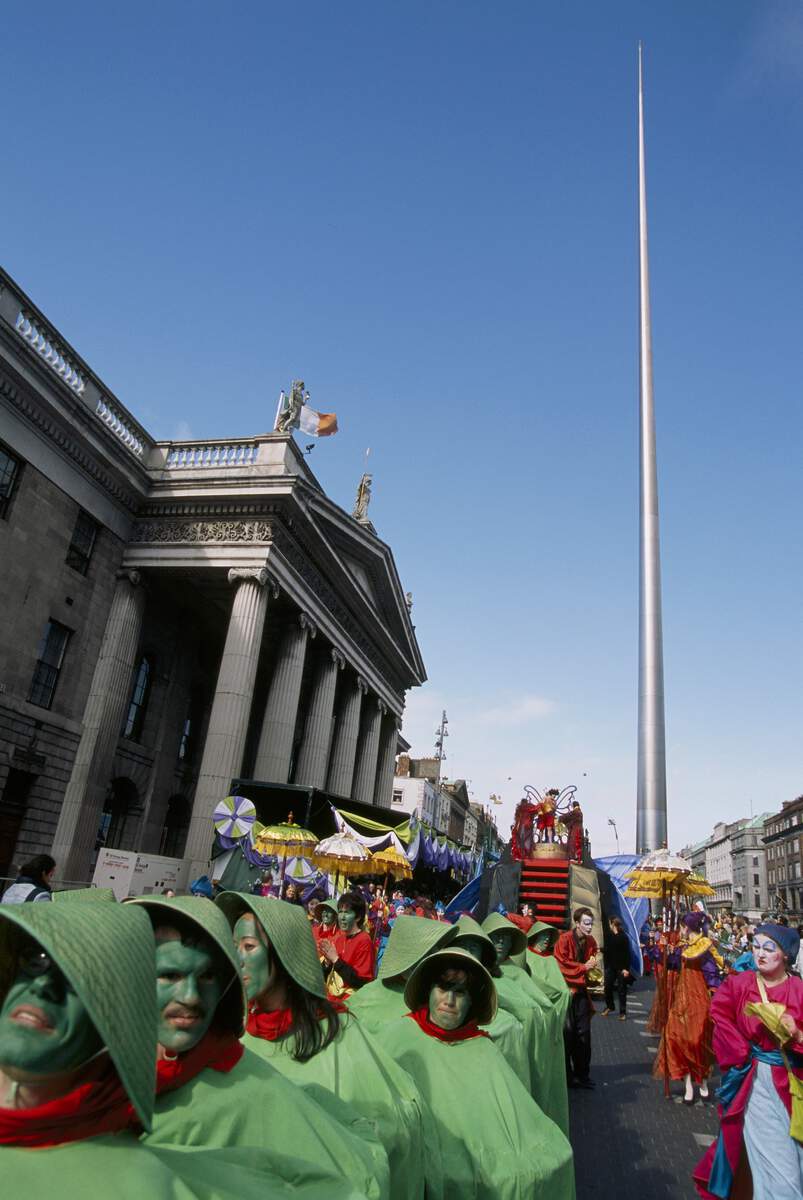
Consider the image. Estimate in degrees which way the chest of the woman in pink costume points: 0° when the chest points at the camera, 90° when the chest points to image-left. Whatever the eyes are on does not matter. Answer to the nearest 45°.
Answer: approximately 0°

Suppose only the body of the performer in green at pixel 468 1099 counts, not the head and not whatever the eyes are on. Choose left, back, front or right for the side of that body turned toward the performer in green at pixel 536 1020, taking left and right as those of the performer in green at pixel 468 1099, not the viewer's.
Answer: back

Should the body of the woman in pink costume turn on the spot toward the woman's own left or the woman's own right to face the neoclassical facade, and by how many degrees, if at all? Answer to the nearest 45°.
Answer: approximately 135° to the woman's own right

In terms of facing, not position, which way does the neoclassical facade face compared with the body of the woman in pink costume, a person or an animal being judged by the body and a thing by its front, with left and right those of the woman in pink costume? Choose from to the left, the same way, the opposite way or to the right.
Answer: to the left

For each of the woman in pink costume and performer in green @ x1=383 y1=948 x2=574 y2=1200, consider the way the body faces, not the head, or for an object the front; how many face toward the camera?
2

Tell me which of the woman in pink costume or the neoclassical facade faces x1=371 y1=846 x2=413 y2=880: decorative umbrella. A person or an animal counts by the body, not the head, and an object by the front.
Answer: the neoclassical facade

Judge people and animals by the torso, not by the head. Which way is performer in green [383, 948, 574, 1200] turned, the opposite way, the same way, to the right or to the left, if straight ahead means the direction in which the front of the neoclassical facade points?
to the right

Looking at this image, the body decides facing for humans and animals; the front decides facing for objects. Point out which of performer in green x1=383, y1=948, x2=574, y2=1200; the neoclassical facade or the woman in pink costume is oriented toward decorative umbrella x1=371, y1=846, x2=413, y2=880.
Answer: the neoclassical facade
